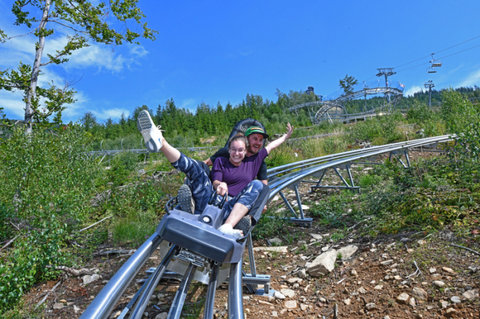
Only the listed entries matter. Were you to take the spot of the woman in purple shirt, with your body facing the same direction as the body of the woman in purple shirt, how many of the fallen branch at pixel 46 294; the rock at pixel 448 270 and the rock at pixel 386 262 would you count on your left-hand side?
2

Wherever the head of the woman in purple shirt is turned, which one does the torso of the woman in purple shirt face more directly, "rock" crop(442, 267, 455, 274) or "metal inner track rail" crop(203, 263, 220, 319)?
the metal inner track rail

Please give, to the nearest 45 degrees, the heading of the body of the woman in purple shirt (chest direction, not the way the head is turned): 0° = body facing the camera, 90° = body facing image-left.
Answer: approximately 0°

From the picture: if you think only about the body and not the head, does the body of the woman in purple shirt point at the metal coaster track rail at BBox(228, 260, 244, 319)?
yes

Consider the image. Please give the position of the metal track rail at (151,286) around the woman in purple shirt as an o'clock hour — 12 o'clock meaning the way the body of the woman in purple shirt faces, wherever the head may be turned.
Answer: The metal track rail is roughly at 1 o'clock from the woman in purple shirt.

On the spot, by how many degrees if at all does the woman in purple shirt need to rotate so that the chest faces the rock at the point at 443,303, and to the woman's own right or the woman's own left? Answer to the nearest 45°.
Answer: approximately 90° to the woman's own left

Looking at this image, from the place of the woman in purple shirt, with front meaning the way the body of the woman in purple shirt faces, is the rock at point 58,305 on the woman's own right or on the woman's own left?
on the woman's own right

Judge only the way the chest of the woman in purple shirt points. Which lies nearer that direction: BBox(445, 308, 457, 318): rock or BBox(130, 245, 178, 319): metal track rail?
the metal track rail

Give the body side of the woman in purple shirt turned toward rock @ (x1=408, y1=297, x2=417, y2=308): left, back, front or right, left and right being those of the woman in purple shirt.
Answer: left
